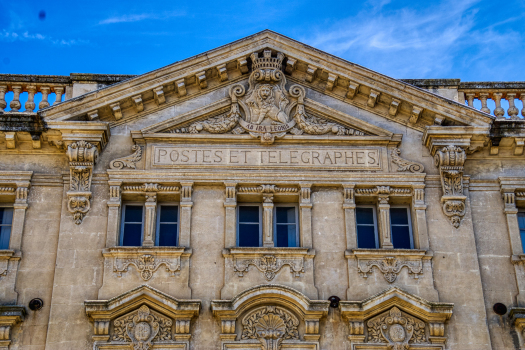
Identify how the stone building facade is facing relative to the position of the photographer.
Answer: facing the viewer
